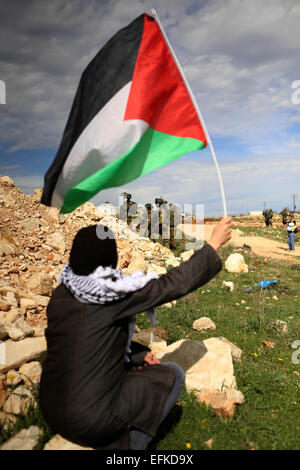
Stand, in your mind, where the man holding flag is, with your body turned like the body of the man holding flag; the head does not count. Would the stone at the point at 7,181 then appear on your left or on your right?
on your left

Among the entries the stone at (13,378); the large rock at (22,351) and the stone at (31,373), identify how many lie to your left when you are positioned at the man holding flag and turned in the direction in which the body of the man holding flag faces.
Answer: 3

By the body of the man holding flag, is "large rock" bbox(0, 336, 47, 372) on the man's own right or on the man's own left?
on the man's own left

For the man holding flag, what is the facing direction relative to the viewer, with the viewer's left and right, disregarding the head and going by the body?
facing away from the viewer and to the right of the viewer

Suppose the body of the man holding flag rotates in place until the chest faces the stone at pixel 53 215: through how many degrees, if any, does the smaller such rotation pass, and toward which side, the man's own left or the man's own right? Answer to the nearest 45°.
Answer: approximately 45° to the man's own left

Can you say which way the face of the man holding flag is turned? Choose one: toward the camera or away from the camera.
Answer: away from the camera

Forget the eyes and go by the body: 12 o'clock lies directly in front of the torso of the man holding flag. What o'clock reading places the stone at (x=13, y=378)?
The stone is roughly at 9 o'clock from the man holding flag.
